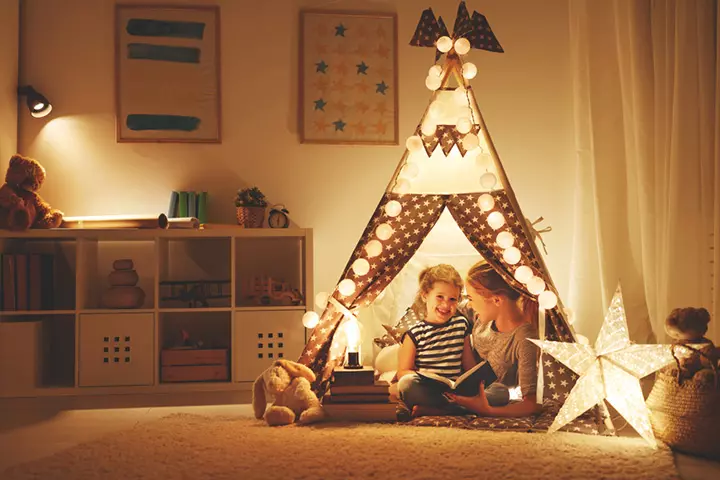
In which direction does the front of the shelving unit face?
toward the camera

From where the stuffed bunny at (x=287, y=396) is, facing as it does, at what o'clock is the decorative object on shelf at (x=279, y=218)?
The decorative object on shelf is roughly at 6 o'clock from the stuffed bunny.

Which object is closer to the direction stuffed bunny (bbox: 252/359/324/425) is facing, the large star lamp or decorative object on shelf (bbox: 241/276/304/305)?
the large star lamp

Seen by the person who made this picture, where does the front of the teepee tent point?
facing the viewer

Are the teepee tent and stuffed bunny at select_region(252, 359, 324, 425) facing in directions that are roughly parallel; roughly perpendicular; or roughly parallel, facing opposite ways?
roughly parallel

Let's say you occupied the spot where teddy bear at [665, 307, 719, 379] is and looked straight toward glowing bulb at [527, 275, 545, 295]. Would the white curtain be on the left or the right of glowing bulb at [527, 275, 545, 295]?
right

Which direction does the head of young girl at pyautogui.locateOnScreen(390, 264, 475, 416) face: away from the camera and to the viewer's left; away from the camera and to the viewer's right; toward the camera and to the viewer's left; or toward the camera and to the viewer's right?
toward the camera and to the viewer's right

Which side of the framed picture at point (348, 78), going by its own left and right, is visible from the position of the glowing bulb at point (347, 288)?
front

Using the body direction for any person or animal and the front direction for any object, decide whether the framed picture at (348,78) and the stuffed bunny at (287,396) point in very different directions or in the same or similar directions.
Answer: same or similar directions

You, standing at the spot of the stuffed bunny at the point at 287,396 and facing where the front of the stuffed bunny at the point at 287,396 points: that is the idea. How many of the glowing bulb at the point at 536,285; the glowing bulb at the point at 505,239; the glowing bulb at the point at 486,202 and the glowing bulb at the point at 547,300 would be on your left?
4

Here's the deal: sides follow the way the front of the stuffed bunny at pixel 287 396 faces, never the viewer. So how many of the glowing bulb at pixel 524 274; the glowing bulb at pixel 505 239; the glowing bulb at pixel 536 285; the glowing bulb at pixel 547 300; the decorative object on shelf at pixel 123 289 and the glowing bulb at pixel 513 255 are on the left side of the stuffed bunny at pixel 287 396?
5

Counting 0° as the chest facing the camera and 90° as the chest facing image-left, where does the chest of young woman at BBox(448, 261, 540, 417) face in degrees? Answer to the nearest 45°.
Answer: approximately 45°

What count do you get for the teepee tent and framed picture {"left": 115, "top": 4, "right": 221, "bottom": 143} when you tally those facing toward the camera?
2

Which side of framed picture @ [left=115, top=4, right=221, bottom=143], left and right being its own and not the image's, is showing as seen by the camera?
front

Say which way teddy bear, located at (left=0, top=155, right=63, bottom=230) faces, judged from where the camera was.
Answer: facing the viewer and to the right of the viewer

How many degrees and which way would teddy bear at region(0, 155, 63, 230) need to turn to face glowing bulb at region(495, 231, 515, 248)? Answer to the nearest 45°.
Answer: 0° — it already faces it

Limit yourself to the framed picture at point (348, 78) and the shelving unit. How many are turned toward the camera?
2
